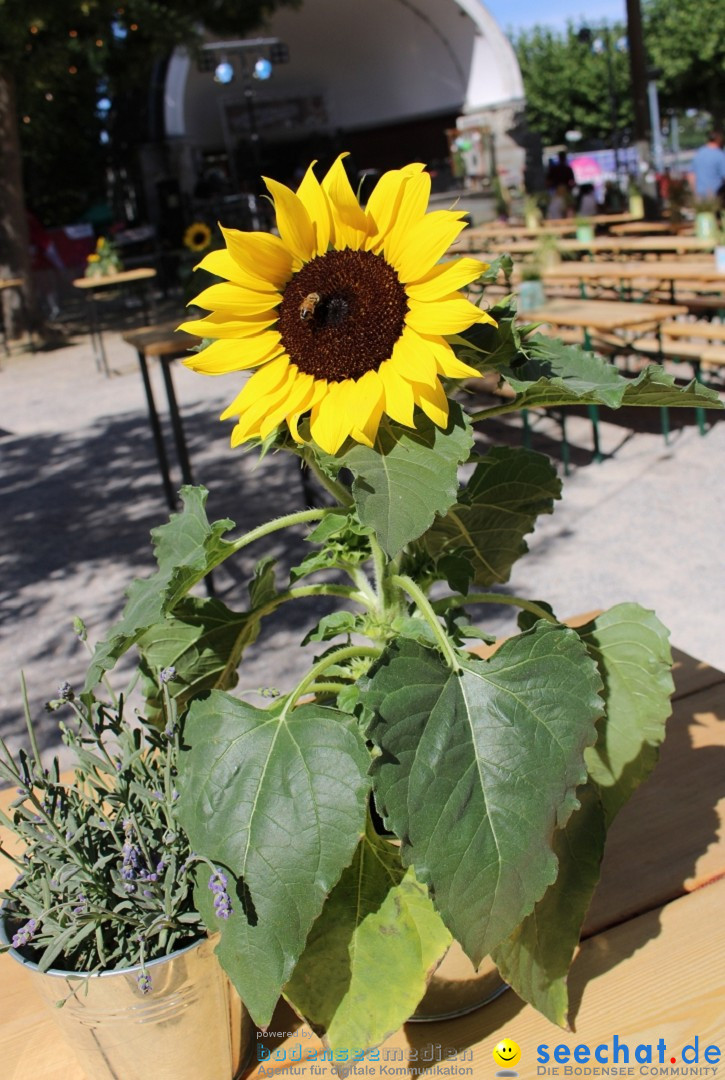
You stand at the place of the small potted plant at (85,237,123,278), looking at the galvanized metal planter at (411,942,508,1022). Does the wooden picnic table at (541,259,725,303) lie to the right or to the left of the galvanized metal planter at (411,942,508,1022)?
left

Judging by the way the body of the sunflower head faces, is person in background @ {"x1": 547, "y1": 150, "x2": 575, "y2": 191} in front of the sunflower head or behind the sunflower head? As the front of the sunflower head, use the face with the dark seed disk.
behind
